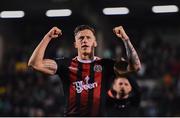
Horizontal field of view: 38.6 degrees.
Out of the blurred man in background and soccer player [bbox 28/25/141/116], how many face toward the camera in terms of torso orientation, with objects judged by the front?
2

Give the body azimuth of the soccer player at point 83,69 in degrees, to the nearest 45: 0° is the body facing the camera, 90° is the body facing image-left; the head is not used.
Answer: approximately 0°

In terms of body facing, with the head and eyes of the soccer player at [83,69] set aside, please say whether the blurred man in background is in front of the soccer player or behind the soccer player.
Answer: behind

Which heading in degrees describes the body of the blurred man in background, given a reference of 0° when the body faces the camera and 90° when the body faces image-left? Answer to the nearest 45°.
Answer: approximately 0°

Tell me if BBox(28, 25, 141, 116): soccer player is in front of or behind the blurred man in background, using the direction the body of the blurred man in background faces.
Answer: in front
